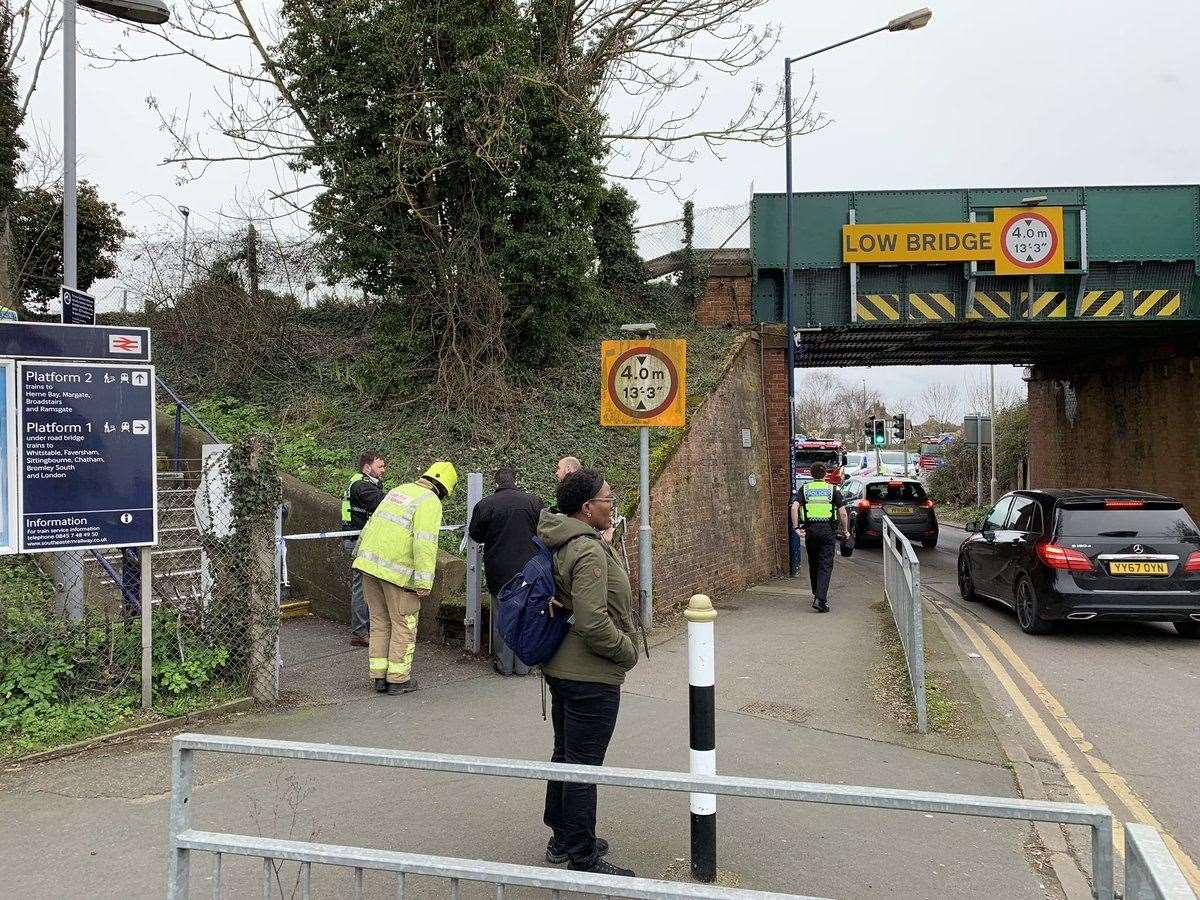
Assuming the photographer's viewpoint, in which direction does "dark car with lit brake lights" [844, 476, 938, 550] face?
facing away from the viewer

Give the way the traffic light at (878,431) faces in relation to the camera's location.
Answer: facing the viewer

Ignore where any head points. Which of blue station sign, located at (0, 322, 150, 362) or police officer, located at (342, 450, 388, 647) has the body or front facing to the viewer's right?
the police officer

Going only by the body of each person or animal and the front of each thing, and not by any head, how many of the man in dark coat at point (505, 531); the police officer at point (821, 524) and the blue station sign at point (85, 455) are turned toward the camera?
1

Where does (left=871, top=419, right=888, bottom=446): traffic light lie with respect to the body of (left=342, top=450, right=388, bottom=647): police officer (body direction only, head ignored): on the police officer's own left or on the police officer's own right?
on the police officer's own left

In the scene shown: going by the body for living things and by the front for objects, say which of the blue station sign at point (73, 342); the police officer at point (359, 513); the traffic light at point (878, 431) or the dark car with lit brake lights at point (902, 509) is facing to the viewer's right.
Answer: the police officer

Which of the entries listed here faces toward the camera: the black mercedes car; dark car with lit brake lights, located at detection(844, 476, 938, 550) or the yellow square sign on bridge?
the yellow square sign on bridge

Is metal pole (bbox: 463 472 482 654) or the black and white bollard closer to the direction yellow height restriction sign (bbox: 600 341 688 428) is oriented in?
the black and white bollard

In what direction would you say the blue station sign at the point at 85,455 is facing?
toward the camera

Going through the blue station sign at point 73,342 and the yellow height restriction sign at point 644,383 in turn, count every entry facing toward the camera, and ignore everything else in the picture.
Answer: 2

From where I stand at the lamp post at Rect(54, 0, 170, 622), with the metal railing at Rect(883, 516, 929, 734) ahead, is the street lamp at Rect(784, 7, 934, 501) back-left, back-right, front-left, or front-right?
front-left

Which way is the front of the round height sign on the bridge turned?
toward the camera

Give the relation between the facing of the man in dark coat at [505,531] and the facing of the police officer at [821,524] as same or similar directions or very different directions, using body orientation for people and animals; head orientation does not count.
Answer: same or similar directions

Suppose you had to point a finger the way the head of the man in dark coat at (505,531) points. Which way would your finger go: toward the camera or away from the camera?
away from the camera

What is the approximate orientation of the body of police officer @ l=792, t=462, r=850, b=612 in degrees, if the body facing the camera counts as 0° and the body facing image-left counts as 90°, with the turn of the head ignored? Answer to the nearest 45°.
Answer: approximately 180°

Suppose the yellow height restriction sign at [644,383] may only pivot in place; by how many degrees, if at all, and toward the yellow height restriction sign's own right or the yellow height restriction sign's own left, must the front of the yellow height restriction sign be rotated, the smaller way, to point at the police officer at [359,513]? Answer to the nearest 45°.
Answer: approximately 90° to the yellow height restriction sign's own right

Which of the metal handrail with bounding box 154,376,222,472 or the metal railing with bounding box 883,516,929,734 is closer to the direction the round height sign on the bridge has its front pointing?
the metal railing
